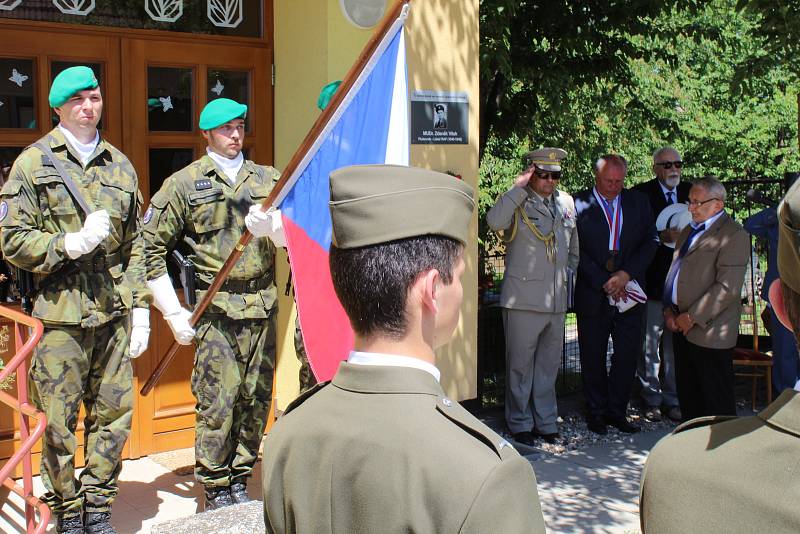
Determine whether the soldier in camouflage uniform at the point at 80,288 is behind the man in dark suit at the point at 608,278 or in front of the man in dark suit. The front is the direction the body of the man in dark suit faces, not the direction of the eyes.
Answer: in front

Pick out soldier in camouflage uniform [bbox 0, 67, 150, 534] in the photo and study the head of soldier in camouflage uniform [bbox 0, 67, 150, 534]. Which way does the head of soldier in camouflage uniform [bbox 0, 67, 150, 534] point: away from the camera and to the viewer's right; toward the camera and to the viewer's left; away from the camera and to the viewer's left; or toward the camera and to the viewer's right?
toward the camera and to the viewer's right

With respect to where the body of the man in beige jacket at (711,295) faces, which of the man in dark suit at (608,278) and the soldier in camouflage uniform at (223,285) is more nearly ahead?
the soldier in camouflage uniform

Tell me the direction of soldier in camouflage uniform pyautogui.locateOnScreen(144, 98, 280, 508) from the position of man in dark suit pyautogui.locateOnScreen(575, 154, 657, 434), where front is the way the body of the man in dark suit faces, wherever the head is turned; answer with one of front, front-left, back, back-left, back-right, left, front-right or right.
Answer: front-right

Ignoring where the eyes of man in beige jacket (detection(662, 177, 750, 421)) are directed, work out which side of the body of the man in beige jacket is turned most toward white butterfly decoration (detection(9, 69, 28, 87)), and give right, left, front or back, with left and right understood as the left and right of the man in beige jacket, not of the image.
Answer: front

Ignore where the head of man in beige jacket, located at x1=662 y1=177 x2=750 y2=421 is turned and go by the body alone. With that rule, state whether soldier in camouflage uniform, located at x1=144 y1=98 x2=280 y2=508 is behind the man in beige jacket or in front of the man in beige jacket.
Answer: in front

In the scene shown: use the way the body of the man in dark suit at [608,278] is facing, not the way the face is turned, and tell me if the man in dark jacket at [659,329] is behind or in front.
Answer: behind

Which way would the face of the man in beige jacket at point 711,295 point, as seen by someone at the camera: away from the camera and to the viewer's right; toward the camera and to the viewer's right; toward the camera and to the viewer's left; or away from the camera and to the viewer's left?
toward the camera and to the viewer's left

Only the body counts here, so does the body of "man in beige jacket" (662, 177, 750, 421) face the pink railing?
yes

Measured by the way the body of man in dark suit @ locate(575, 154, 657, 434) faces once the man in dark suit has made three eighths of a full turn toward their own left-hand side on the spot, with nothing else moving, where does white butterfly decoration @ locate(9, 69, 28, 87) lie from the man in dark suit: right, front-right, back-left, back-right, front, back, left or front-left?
back

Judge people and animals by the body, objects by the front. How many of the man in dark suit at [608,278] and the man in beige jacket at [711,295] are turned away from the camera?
0

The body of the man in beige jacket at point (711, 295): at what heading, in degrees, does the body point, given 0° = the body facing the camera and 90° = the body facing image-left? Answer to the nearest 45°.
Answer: approximately 45°

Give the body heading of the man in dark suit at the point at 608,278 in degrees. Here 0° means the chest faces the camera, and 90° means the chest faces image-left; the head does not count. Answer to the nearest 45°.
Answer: approximately 0°
